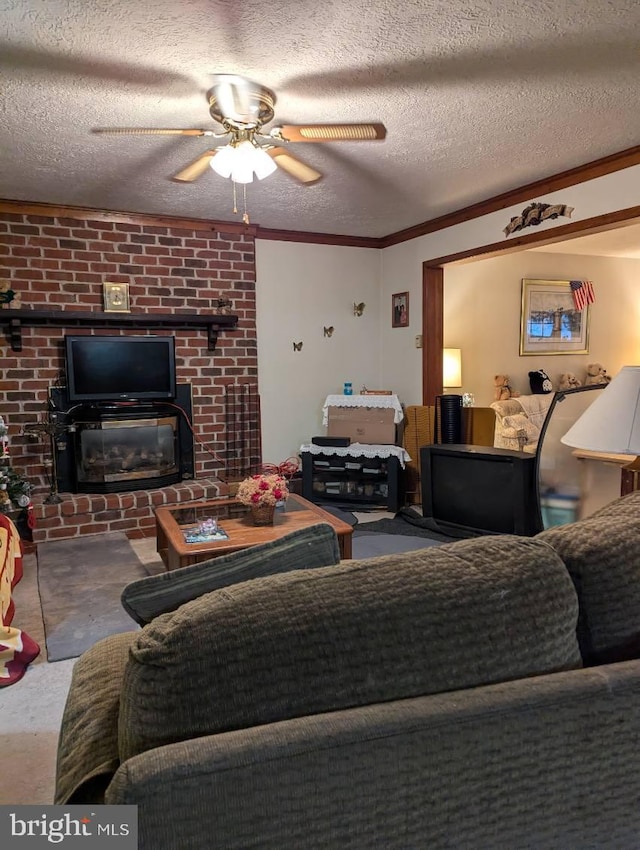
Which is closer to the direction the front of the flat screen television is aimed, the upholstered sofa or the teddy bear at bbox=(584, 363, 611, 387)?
the upholstered sofa

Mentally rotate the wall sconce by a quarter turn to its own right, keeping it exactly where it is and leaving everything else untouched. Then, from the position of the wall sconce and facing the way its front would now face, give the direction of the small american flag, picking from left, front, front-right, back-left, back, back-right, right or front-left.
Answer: back-right

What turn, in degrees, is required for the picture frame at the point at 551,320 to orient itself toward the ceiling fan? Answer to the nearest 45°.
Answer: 0° — it already faces it

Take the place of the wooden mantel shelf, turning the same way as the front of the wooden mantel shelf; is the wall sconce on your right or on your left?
on your left

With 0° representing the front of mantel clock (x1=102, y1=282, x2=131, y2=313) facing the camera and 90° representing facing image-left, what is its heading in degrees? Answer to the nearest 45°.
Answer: approximately 0°

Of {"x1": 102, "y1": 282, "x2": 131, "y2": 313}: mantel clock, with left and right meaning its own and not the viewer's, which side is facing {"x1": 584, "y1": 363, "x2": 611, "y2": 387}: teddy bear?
left

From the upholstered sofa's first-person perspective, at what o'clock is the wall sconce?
The wall sconce is roughly at 2 o'clock from the upholstered sofa.

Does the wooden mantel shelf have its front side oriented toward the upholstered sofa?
yes
